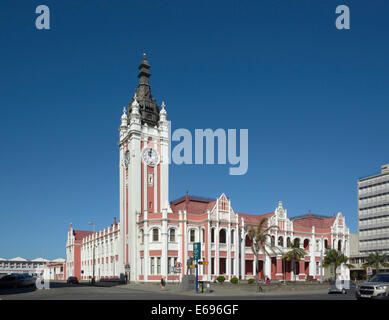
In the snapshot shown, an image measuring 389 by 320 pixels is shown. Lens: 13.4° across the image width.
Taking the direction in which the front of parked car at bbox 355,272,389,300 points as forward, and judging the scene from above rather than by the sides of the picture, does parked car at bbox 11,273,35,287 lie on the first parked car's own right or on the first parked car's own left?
on the first parked car's own right

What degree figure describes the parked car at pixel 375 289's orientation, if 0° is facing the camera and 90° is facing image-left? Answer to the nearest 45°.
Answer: approximately 45°

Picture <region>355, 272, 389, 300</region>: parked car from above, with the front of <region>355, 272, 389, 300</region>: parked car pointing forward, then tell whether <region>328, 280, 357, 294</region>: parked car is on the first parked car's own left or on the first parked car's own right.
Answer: on the first parked car's own right
